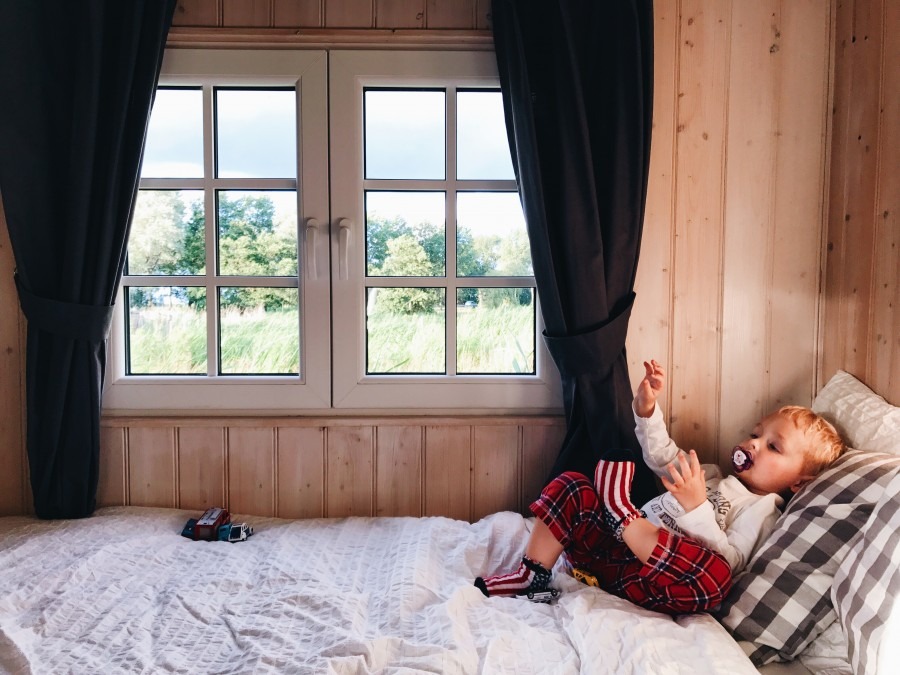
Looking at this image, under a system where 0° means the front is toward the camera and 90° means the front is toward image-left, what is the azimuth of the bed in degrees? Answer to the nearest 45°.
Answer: approximately 90°

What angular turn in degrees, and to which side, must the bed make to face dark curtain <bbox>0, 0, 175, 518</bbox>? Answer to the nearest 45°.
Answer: approximately 45° to its right
